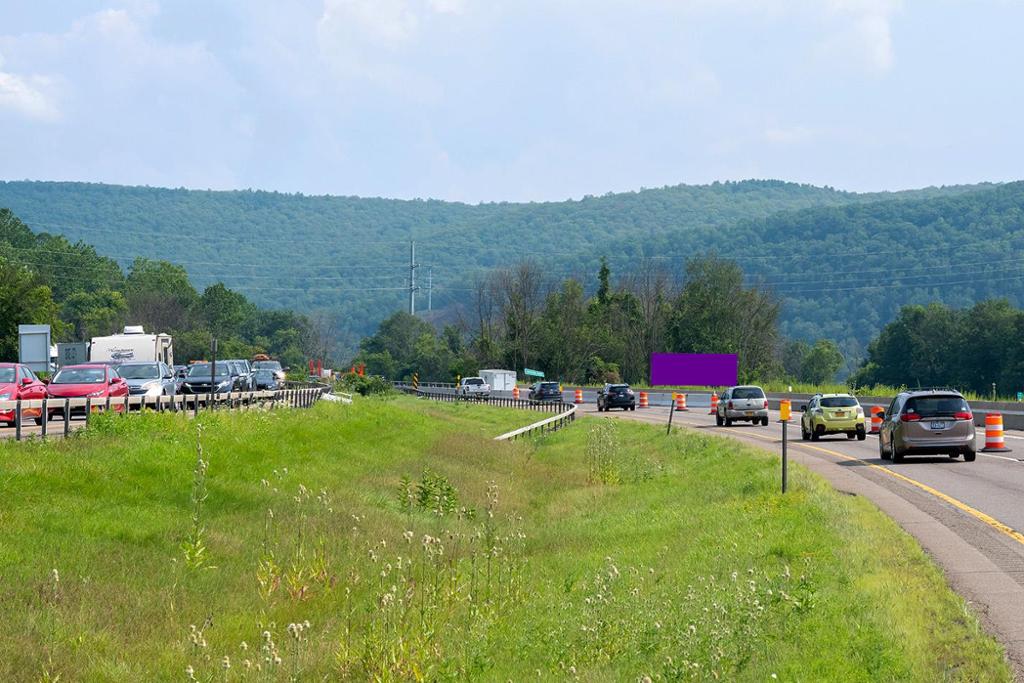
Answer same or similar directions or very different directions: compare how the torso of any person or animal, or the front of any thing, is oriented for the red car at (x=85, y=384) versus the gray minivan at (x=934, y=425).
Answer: very different directions

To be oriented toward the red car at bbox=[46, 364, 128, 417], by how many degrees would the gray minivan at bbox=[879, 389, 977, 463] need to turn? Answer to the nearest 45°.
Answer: approximately 90° to its left

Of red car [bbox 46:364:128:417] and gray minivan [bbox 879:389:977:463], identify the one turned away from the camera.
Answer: the gray minivan

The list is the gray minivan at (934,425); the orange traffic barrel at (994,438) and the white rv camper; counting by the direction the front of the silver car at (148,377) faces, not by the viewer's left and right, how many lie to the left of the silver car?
2

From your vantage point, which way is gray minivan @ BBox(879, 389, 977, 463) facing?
away from the camera

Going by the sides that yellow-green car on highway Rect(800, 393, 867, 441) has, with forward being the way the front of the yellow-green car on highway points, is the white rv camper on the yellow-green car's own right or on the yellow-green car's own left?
on the yellow-green car's own left

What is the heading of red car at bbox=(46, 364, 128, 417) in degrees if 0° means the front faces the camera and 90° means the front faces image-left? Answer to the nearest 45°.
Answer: approximately 45°

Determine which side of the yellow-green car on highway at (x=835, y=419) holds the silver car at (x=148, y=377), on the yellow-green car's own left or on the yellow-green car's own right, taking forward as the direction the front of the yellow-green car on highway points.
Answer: on the yellow-green car's own left

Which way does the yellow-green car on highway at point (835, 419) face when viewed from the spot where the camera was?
facing away from the viewer

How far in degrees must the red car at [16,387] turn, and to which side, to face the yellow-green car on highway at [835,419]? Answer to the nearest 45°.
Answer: approximately 135° to its left
